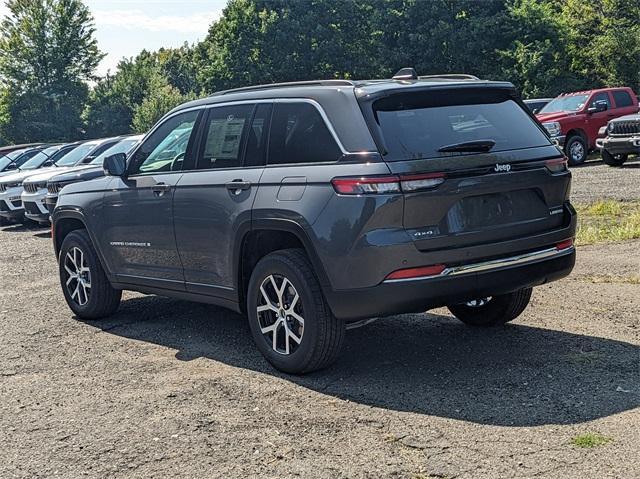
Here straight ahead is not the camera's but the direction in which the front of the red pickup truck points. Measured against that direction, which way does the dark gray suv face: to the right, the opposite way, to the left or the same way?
to the right

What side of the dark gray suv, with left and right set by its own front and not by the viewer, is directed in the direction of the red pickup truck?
right

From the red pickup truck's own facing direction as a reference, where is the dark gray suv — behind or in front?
in front

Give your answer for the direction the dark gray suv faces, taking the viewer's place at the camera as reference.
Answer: facing away from the viewer and to the left of the viewer

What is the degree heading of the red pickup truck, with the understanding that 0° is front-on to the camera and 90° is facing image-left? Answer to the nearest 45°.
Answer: approximately 45°

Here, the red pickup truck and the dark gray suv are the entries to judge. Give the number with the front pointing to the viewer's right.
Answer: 0
